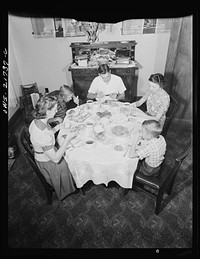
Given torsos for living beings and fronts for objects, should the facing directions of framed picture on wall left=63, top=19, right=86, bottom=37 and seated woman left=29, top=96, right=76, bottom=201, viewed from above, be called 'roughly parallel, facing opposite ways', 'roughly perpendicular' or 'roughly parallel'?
roughly perpendicular

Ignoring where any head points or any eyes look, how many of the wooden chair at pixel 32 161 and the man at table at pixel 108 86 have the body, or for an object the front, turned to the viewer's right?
1

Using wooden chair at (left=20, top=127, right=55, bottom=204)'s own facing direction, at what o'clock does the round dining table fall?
The round dining table is roughly at 1 o'clock from the wooden chair.

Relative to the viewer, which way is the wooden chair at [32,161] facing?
to the viewer's right

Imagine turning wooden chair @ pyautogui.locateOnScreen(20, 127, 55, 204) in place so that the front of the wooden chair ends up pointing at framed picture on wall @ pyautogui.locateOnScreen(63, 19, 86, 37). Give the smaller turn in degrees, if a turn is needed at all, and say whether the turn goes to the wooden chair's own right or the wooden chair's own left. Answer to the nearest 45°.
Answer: approximately 45° to the wooden chair's own left

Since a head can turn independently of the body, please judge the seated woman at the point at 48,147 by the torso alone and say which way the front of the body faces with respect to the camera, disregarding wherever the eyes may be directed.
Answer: to the viewer's right

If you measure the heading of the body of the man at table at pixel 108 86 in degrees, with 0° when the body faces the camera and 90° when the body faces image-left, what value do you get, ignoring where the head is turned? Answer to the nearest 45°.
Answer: approximately 0°

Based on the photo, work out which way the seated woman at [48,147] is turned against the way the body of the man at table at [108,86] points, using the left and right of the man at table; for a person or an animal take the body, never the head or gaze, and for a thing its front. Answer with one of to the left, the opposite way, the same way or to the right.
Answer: to the left
